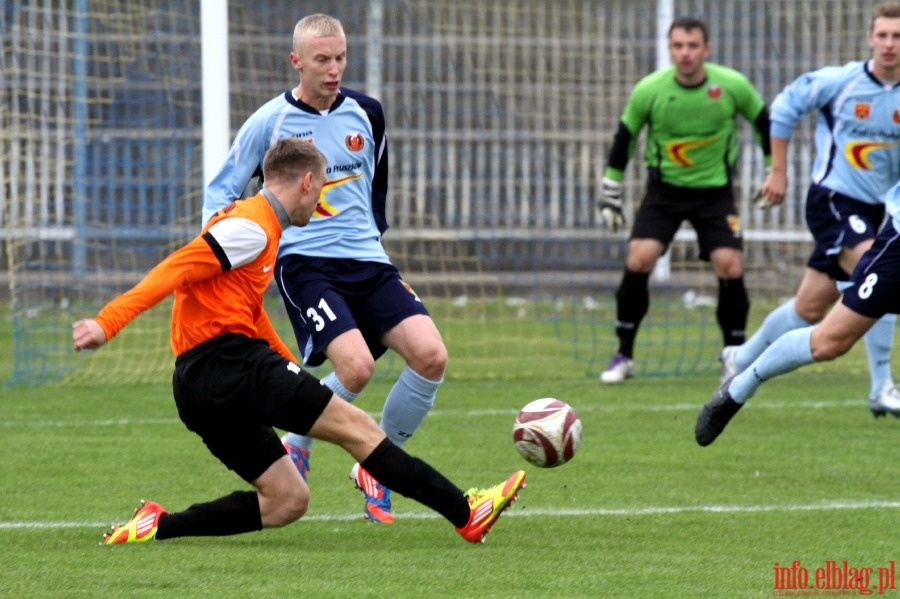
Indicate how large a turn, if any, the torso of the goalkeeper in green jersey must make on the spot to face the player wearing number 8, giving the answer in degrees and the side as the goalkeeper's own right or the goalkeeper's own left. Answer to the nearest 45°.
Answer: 0° — they already face them

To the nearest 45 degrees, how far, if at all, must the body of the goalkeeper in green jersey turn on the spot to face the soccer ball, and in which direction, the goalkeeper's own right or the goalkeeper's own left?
0° — they already face it

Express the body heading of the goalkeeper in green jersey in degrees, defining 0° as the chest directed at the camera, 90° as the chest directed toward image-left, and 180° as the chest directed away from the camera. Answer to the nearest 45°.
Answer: approximately 0°
